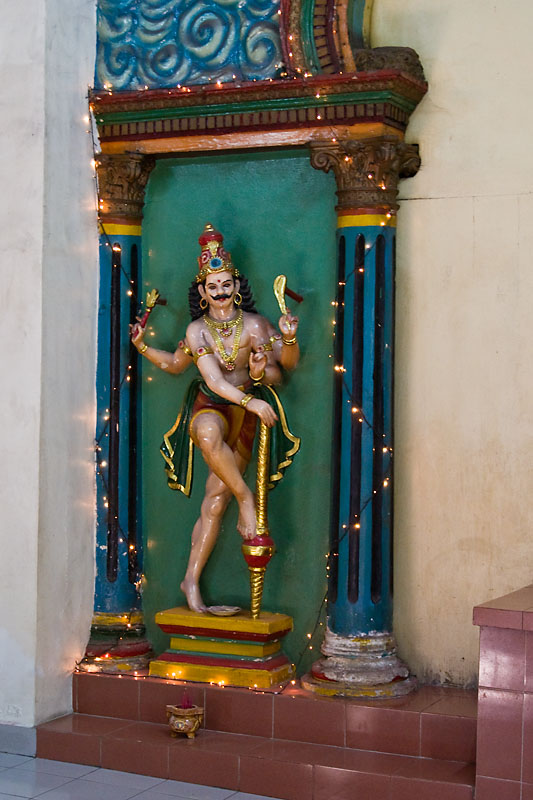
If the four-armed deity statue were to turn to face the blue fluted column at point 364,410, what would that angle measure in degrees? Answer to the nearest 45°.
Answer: approximately 90° to its left

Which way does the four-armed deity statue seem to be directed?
toward the camera

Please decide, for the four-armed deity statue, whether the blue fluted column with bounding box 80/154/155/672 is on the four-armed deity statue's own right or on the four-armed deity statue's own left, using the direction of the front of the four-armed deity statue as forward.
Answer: on the four-armed deity statue's own right
